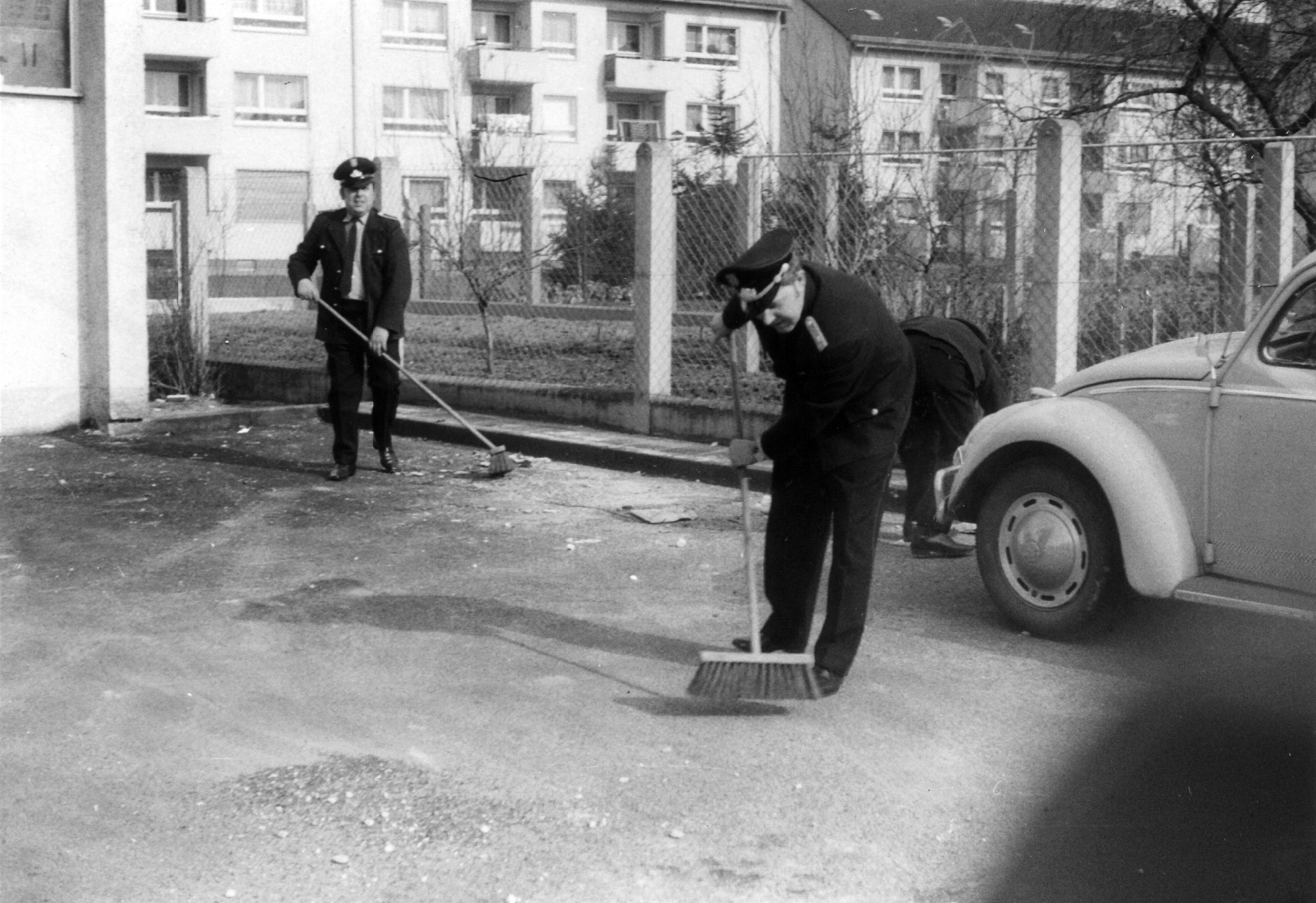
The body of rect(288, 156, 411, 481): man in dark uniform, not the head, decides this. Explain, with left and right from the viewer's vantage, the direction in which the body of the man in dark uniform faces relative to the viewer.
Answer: facing the viewer

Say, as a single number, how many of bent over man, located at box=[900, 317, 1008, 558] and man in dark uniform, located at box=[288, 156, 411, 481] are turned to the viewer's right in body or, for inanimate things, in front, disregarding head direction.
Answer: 1

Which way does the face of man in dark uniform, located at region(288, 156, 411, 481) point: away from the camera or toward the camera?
toward the camera

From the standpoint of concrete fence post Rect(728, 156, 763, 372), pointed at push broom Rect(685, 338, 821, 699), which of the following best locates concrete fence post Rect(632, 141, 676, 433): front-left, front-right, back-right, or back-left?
front-right

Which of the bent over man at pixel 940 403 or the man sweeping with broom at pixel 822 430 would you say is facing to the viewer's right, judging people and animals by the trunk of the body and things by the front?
the bent over man

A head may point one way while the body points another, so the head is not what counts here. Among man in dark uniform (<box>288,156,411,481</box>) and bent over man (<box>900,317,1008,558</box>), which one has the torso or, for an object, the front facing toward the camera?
the man in dark uniform

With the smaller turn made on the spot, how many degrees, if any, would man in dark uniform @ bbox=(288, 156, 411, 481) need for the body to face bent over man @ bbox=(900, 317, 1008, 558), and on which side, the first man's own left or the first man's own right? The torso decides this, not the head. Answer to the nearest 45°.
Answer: approximately 45° to the first man's own left

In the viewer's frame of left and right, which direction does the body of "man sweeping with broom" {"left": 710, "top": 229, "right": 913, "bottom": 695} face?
facing the viewer and to the left of the viewer

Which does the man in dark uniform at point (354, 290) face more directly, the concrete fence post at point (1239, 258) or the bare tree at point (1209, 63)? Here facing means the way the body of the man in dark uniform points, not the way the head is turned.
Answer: the concrete fence post

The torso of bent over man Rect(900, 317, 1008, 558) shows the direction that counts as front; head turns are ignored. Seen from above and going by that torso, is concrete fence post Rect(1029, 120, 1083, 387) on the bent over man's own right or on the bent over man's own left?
on the bent over man's own left

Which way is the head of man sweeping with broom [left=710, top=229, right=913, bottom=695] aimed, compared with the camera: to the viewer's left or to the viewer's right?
to the viewer's left
